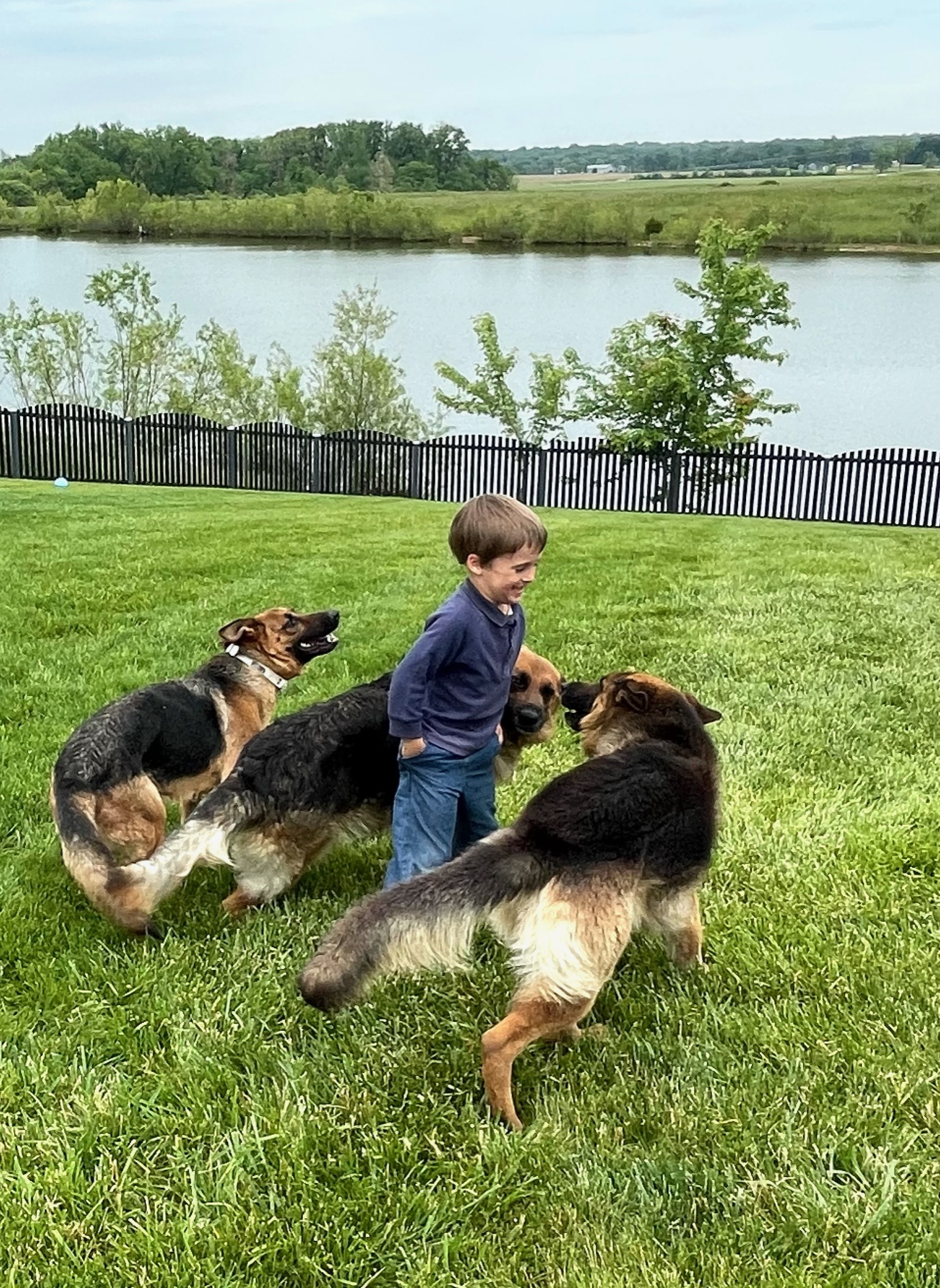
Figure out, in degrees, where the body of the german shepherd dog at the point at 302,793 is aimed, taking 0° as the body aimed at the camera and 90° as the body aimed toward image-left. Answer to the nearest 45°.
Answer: approximately 270°

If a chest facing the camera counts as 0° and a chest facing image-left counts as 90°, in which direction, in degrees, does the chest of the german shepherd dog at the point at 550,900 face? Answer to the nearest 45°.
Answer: approximately 225°

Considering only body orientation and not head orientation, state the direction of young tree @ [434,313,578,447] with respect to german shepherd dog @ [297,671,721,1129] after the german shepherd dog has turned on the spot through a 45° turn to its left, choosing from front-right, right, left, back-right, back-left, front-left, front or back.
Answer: front

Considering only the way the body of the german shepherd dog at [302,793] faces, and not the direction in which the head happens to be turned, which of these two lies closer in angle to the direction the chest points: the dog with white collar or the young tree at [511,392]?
the young tree

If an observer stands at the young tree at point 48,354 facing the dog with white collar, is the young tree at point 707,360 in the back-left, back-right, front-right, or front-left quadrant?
front-left

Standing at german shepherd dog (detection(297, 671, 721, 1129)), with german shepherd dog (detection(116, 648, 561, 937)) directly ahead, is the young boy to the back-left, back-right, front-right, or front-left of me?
front-right

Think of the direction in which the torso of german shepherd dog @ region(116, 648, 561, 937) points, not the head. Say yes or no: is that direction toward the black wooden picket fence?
no

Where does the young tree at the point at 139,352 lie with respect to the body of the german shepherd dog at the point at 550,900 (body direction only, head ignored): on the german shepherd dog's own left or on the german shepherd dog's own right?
on the german shepherd dog's own left

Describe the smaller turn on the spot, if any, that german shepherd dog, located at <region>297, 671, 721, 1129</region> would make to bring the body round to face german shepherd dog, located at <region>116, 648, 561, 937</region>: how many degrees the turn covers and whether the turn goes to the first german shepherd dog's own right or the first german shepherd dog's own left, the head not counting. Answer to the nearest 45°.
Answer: approximately 90° to the first german shepherd dog's own left

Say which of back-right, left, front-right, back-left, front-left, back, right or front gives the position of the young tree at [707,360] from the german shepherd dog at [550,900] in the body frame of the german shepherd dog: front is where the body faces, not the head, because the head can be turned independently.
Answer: front-left

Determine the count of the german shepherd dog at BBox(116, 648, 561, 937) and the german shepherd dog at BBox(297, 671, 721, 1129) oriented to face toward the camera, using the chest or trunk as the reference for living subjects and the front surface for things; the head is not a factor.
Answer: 0

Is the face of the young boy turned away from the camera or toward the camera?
toward the camera

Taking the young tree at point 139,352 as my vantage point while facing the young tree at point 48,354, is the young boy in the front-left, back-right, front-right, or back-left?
back-left

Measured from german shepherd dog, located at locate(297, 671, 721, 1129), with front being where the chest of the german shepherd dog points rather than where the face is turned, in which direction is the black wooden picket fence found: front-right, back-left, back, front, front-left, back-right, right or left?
front-left

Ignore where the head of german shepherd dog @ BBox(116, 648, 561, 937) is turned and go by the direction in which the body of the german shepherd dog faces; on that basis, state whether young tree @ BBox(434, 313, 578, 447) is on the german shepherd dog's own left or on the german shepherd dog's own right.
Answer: on the german shepherd dog's own left

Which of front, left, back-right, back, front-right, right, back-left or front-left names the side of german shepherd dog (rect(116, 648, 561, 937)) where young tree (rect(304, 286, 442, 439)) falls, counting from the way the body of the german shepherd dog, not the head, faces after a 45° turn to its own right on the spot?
back-left
